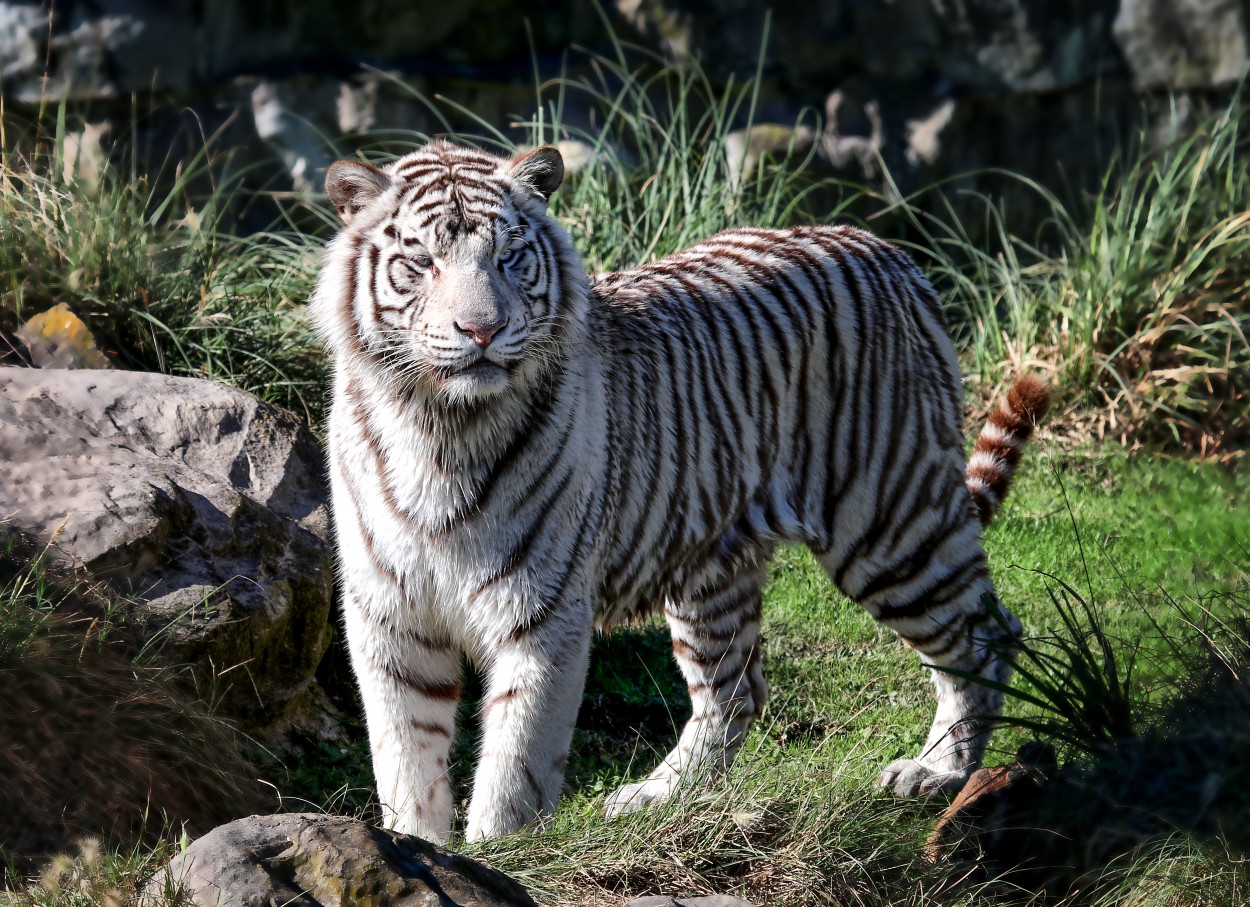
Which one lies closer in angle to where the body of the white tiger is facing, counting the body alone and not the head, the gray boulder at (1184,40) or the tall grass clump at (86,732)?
the tall grass clump

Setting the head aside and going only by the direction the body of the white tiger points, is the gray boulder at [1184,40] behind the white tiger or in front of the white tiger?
behind

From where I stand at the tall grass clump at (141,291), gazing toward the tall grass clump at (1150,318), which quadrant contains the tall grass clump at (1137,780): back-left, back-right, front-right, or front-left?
front-right

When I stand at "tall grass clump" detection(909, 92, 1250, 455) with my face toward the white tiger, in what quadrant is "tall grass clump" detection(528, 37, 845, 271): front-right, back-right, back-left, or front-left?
front-right

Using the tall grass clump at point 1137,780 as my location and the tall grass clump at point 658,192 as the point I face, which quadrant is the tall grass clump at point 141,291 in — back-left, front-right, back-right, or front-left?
front-left

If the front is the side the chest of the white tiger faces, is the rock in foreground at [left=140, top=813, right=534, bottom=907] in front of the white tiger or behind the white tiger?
in front

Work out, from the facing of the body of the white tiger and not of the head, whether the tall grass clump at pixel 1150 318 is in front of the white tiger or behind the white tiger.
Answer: behind

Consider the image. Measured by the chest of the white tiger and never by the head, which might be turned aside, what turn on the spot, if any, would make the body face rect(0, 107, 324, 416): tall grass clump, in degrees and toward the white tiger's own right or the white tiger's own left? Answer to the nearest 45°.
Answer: approximately 90° to the white tiger's own right

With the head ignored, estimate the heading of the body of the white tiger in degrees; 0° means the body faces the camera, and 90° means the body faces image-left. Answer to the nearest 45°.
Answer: approximately 45°

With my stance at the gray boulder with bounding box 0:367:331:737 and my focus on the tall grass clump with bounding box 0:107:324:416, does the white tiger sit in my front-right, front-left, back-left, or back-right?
back-right

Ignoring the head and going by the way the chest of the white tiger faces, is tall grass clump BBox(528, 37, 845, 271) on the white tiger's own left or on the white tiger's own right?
on the white tiger's own right
